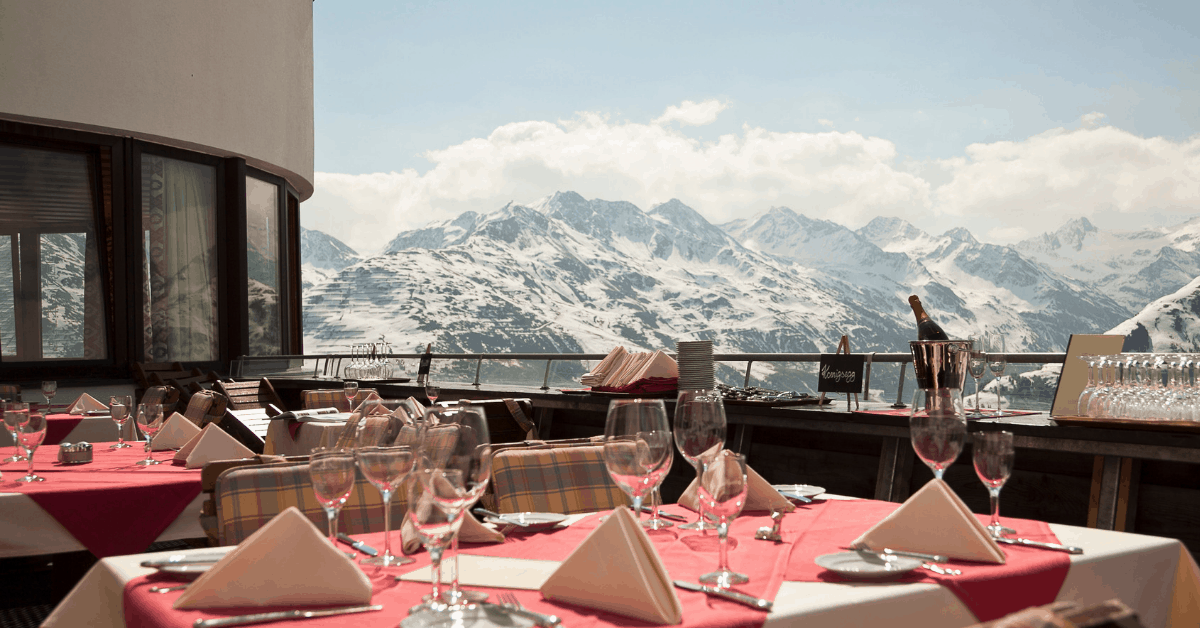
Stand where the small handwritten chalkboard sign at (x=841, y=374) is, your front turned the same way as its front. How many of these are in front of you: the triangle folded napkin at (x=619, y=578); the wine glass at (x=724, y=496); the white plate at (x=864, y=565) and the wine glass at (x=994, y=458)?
4

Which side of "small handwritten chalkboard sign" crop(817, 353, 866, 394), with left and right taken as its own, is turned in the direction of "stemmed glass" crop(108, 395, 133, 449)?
right

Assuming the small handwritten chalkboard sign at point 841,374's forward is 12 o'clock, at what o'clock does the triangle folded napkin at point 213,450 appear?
The triangle folded napkin is roughly at 2 o'clock from the small handwritten chalkboard sign.

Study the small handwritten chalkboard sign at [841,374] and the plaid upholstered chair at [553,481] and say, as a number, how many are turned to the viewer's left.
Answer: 0

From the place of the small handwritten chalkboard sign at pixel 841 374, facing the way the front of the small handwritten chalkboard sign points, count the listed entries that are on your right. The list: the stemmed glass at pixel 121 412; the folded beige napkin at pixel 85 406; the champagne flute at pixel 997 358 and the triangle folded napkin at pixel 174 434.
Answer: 3

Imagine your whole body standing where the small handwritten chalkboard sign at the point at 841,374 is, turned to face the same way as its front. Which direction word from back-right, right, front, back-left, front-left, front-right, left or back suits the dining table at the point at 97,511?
front-right

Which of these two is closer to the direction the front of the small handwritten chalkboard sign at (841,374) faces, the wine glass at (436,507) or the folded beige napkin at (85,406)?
the wine glass

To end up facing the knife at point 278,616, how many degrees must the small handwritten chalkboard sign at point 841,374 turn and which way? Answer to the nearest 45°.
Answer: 0° — it already faces it

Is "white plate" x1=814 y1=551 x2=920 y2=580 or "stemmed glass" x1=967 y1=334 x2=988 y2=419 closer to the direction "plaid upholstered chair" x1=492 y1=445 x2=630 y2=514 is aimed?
the white plate

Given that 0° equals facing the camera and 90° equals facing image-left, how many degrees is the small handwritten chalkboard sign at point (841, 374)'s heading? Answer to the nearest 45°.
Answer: approximately 0°

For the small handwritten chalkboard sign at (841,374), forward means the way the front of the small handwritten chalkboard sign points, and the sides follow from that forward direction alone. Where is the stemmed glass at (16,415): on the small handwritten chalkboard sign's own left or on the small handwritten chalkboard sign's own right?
on the small handwritten chalkboard sign's own right
